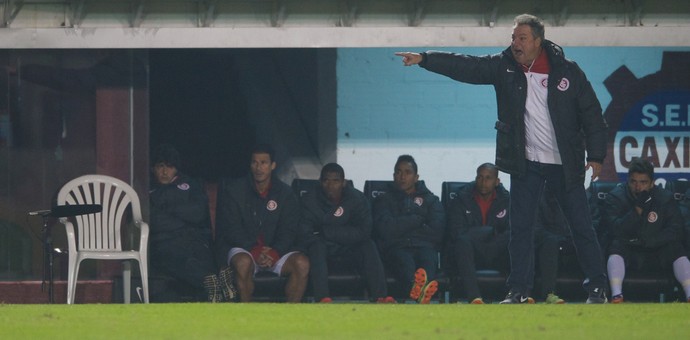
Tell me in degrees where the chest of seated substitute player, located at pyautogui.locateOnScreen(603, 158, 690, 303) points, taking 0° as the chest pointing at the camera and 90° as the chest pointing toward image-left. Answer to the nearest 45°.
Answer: approximately 0°

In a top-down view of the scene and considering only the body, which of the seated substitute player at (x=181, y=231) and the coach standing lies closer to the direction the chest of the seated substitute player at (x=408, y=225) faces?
the coach standing

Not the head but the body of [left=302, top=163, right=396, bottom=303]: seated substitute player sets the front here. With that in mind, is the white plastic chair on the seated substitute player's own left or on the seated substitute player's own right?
on the seated substitute player's own right

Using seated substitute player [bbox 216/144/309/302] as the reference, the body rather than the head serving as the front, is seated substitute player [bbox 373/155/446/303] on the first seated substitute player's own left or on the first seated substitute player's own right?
on the first seated substitute player's own left

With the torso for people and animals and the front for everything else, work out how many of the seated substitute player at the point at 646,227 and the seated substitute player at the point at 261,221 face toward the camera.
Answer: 2

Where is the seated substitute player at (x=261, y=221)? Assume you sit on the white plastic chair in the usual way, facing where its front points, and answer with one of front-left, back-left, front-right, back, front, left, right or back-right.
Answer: left

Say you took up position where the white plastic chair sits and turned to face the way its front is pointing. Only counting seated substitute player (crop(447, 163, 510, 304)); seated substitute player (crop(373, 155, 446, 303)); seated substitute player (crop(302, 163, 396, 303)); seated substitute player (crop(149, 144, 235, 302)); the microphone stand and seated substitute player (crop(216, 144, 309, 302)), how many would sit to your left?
5

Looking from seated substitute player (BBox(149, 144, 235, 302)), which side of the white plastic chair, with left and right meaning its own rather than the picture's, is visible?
left

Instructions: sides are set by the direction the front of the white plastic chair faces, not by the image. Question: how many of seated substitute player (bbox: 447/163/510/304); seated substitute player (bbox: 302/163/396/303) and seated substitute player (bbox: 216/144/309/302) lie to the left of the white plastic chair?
3
